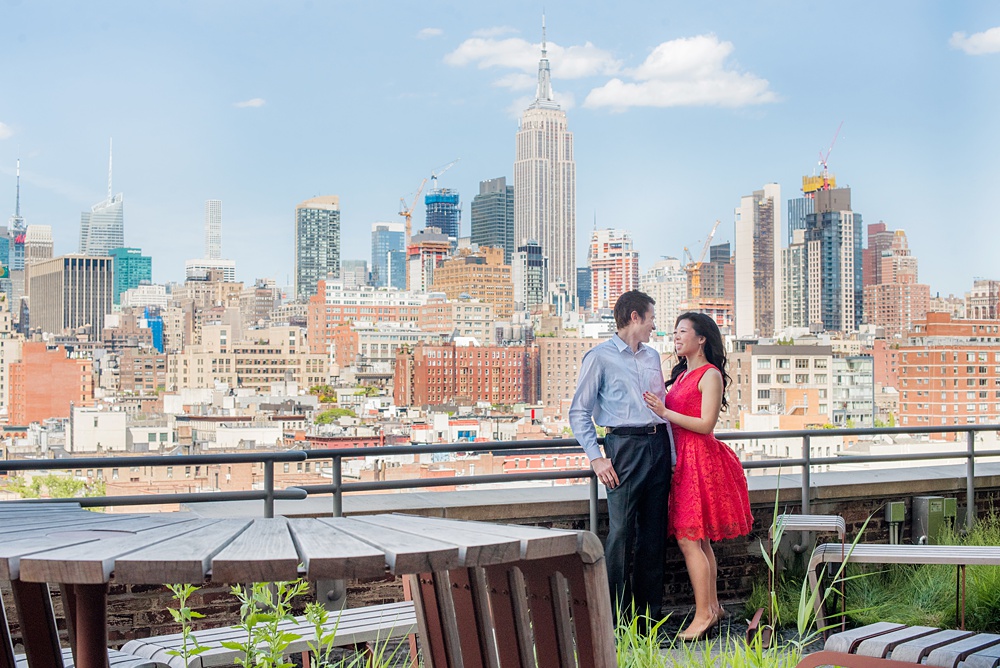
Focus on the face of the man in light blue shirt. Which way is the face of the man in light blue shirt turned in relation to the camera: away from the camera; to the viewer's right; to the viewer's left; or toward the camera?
to the viewer's right

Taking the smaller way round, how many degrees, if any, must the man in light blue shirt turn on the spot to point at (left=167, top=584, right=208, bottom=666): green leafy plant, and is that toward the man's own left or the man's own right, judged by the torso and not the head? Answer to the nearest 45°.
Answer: approximately 45° to the man's own right

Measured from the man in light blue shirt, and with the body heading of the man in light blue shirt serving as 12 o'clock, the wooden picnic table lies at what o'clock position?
The wooden picnic table is roughly at 2 o'clock from the man in light blue shirt.

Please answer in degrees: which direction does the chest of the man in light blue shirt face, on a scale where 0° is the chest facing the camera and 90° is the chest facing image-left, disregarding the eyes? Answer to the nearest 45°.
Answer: approximately 315°

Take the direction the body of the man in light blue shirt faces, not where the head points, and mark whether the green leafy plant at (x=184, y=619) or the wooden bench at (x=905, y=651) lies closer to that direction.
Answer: the wooden bench

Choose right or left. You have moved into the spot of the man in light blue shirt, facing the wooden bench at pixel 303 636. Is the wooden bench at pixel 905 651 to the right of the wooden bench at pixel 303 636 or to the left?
left

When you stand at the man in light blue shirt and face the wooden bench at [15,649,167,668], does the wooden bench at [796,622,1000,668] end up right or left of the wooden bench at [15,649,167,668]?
left
